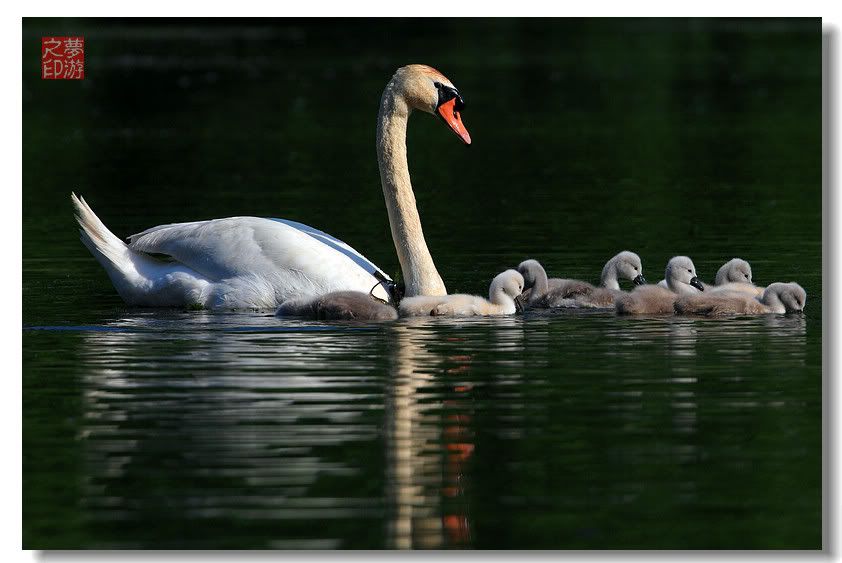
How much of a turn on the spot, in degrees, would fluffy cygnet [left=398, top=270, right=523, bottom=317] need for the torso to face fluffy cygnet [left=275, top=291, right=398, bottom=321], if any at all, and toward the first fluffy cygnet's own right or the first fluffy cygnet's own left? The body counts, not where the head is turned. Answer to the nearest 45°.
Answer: approximately 180°

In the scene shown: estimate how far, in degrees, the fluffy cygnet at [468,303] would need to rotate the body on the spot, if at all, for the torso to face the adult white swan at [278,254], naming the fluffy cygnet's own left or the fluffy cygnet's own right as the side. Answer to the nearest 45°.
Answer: approximately 180°

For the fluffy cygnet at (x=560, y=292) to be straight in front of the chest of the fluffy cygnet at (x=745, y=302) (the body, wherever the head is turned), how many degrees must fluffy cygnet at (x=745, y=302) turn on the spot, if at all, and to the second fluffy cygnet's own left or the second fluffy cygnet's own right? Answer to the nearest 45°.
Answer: approximately 180°

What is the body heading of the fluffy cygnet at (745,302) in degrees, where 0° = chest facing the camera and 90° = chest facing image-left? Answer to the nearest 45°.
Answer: approximately 270°

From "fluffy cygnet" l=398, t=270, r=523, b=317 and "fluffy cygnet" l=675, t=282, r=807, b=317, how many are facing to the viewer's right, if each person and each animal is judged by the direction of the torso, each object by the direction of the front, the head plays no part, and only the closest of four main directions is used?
2

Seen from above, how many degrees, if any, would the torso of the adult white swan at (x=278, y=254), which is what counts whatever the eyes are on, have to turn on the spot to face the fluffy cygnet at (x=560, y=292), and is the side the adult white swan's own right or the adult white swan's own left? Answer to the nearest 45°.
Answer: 0° — it already faces it

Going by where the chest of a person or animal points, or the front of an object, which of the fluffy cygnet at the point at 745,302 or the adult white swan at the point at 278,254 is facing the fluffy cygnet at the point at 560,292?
the adult white swan

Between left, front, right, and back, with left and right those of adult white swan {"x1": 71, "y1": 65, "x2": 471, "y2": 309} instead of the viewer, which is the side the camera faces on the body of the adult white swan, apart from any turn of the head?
right

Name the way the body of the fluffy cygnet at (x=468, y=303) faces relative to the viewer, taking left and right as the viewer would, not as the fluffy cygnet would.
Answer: facing to the right of the viewer
